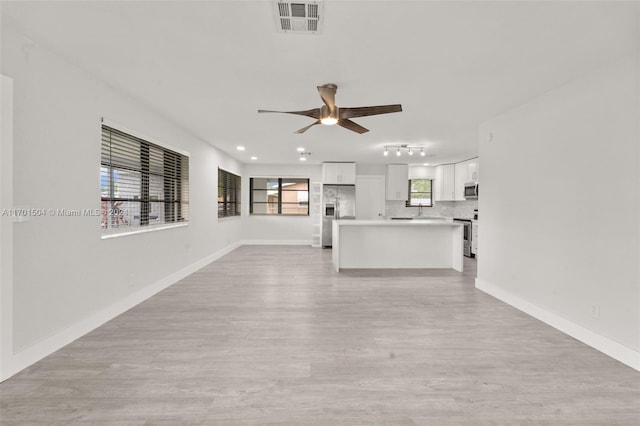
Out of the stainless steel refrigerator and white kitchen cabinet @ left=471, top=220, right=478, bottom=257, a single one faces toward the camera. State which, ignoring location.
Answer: the stainless steel refrigerator

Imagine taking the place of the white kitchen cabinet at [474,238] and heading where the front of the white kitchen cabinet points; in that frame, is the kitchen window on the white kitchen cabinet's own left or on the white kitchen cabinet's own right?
on the white kitchen cabinet's own right

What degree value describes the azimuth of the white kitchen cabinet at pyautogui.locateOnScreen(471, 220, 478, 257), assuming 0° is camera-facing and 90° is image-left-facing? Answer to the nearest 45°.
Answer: approximately 90°

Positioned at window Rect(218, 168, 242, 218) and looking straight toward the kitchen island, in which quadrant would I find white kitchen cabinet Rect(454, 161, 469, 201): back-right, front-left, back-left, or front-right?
front-left

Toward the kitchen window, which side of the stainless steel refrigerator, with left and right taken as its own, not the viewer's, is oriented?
left

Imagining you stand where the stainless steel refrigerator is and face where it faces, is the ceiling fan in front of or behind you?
in front

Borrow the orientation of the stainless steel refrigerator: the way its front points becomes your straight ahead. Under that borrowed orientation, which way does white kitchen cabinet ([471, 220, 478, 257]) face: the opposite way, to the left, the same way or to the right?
to the right

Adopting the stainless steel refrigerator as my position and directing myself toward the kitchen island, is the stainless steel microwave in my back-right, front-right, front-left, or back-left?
front-left

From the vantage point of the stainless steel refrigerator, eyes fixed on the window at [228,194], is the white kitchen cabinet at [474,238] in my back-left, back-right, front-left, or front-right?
back-left

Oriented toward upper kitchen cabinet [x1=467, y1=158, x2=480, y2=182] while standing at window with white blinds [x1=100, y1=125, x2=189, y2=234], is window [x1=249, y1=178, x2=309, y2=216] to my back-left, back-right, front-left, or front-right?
front-left

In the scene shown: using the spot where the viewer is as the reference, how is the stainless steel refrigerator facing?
facing the viewer

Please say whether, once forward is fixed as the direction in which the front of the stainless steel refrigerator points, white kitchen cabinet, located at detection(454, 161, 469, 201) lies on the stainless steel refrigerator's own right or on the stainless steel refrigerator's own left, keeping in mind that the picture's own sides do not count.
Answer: on the stainless steel refrigerator's own left
